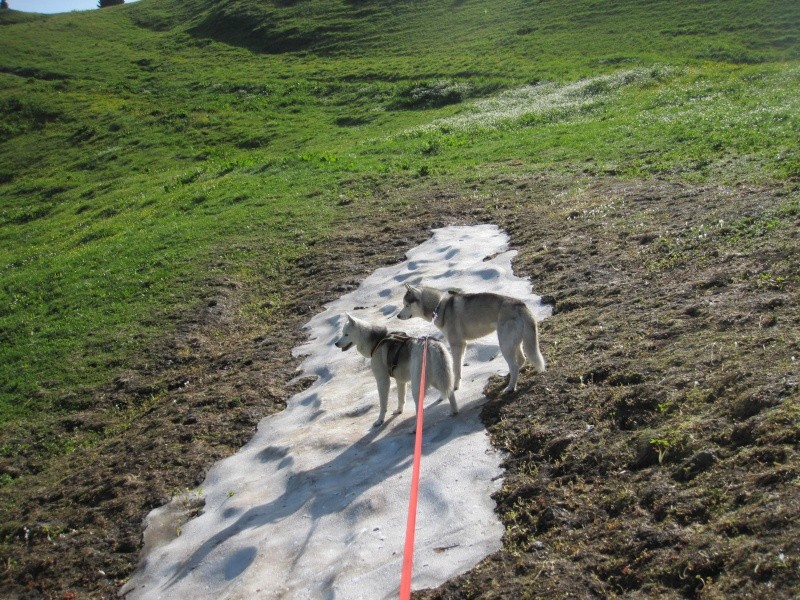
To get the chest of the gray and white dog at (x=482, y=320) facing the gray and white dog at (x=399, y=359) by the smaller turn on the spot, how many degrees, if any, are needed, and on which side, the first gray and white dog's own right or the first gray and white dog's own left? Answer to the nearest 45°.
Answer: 0° — it already faces it

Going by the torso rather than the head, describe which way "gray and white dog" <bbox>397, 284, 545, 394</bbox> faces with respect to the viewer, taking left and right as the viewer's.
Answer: facing to the left of the viewer
